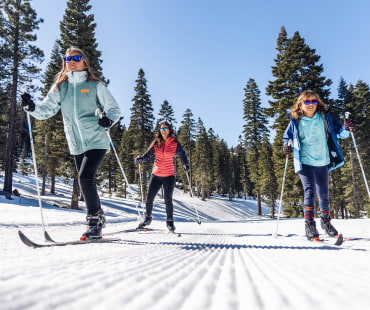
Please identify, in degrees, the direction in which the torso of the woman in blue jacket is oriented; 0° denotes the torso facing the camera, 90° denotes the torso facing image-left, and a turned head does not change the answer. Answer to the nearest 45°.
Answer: approximately 0°

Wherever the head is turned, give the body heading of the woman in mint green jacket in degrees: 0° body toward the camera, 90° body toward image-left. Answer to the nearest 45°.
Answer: approximately 45°

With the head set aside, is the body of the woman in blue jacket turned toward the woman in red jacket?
no

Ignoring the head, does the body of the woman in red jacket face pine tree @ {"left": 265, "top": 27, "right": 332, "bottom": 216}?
no

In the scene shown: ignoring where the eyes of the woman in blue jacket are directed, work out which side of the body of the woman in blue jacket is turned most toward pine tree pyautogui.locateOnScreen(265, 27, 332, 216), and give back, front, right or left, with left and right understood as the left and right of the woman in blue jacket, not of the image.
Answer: back

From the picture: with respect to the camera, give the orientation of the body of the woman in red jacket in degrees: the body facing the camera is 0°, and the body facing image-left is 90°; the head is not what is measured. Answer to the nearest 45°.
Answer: approximately 0°

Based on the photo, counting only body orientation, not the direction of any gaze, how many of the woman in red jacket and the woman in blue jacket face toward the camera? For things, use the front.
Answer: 2

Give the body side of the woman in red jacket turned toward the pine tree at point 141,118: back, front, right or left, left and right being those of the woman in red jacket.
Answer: back

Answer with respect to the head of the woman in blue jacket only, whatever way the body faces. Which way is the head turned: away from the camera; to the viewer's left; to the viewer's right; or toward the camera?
toward the camera

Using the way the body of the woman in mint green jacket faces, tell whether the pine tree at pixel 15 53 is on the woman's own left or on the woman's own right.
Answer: on the woman's own right

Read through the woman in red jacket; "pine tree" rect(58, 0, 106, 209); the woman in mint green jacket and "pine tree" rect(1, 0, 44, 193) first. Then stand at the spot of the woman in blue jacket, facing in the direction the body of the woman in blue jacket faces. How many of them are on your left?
0

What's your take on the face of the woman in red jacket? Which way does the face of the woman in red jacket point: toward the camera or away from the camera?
toward the camera

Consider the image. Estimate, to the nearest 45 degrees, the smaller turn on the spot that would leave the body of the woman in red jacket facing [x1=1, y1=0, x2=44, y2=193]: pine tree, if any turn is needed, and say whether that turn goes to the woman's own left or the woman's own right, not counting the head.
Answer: approximately 135° to the woman's own right
